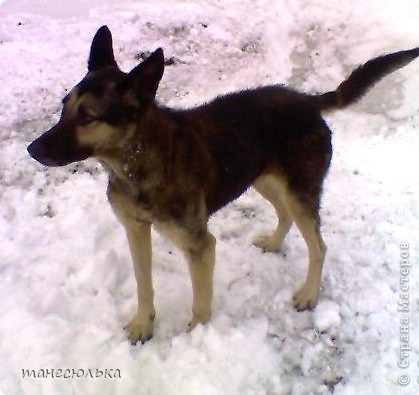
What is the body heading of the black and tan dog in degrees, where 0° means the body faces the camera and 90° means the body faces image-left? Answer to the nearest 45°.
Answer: approximately 45°
